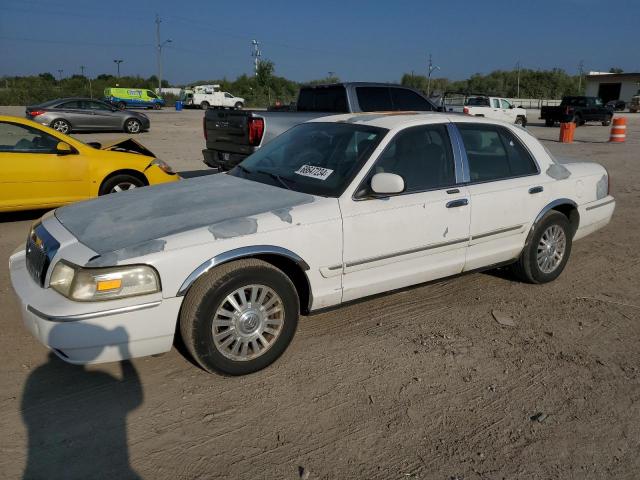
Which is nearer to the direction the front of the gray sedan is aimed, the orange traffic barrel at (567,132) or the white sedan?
the orange traffic barrel

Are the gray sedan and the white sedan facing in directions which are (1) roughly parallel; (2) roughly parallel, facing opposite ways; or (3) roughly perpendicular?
roughly parallel, facing opposite ways

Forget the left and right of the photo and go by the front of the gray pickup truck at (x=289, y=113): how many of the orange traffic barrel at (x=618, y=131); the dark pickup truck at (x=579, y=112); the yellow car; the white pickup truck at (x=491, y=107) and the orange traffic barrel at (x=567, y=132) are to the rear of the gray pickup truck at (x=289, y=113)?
1

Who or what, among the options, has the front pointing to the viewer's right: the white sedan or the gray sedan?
the gray sedan

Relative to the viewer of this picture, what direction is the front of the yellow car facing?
facing to the right of the viewer

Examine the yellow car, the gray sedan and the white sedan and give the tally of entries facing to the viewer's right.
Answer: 2

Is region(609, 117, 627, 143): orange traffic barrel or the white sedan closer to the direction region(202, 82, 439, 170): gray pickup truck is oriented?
the orange traffic barrel

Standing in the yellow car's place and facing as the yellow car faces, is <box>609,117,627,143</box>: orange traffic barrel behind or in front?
in front

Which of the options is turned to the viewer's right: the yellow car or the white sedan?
the yellow car

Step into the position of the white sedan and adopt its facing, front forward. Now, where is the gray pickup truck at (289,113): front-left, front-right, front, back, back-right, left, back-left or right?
back-right

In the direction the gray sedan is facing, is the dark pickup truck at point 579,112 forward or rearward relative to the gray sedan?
forward

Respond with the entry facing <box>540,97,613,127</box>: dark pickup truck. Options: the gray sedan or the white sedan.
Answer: the gray sedan

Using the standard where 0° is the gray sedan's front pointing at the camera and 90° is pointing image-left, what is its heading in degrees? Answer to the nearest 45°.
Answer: approximately 270°

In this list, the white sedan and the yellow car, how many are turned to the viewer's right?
1

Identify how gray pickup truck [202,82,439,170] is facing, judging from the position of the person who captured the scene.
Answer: facing away from the viewer and to the right of the viewer
